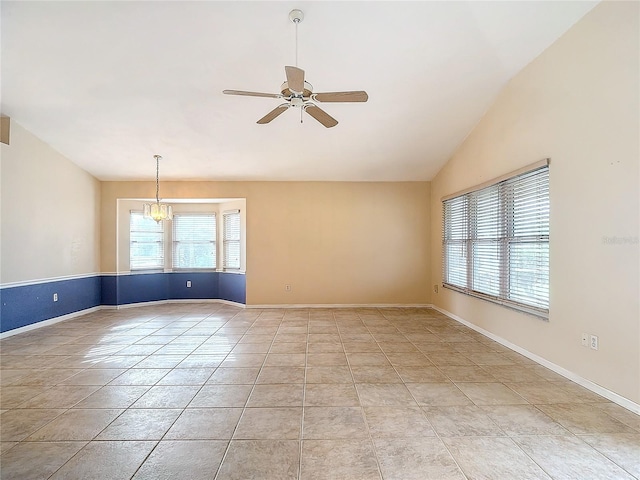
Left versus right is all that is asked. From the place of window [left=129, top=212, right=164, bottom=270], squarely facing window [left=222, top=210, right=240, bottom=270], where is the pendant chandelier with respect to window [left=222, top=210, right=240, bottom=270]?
right

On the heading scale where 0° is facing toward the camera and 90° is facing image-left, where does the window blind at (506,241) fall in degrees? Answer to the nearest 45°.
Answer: approximately 45°

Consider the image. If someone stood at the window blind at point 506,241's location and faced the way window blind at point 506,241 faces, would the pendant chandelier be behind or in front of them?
in front

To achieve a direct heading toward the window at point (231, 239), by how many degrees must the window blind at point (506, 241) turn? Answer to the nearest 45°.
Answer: approximately 45° to its right

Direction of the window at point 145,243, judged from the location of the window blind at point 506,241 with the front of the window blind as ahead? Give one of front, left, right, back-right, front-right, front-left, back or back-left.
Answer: front-right

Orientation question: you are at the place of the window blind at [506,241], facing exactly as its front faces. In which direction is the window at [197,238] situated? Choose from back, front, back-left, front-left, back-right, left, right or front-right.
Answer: front-right
